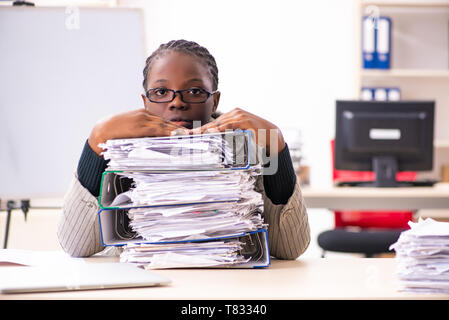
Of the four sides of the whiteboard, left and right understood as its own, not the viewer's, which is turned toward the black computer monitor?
left

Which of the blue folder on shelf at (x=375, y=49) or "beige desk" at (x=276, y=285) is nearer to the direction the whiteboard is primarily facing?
the beige desk

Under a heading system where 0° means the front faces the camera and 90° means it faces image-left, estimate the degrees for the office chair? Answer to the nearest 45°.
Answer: approximately 0°

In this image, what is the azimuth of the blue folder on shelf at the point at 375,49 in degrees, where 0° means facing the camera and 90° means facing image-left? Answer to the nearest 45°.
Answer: approximately 0°

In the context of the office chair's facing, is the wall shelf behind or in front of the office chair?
behind
